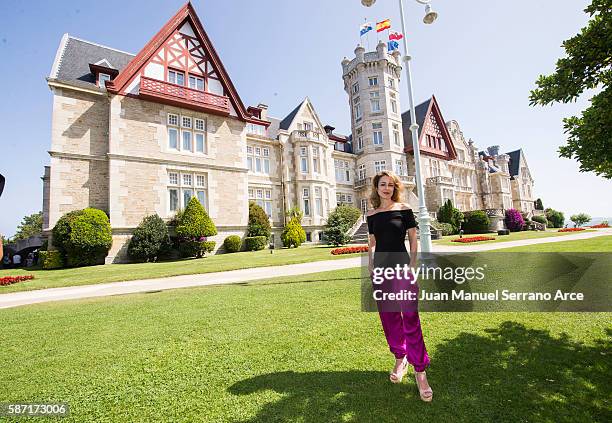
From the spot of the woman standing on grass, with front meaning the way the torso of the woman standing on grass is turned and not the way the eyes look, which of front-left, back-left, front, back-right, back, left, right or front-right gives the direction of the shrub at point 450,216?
back

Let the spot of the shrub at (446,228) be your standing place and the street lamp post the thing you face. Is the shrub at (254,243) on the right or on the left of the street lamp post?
right

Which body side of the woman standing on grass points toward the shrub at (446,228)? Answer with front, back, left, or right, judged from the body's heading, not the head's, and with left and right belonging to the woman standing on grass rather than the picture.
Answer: back

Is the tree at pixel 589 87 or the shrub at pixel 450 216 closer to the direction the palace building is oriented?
the tree

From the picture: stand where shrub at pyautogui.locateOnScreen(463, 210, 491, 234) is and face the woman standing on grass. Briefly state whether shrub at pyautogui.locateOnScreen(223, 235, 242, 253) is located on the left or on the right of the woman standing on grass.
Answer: right

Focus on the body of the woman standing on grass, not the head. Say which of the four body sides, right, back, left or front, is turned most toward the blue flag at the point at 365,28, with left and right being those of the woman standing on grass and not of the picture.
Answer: back

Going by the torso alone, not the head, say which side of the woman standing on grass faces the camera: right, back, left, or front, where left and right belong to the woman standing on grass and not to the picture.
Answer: front

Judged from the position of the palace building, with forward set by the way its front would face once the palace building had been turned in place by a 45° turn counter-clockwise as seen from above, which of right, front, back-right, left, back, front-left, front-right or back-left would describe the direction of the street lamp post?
front-right

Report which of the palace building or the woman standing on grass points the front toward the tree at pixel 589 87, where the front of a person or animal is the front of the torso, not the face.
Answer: the palace building

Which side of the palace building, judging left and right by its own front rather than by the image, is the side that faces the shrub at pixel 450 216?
left

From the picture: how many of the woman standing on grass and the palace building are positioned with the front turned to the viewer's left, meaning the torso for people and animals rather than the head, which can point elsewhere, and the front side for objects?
0

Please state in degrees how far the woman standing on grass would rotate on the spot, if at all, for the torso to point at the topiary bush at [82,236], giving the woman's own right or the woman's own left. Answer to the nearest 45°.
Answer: approximately 135° to the woman's own right

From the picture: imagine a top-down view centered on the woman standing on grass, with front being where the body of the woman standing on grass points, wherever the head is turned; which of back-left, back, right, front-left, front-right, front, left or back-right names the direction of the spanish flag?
back

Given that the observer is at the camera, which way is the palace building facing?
facing the viewer and to the right of the viewer
